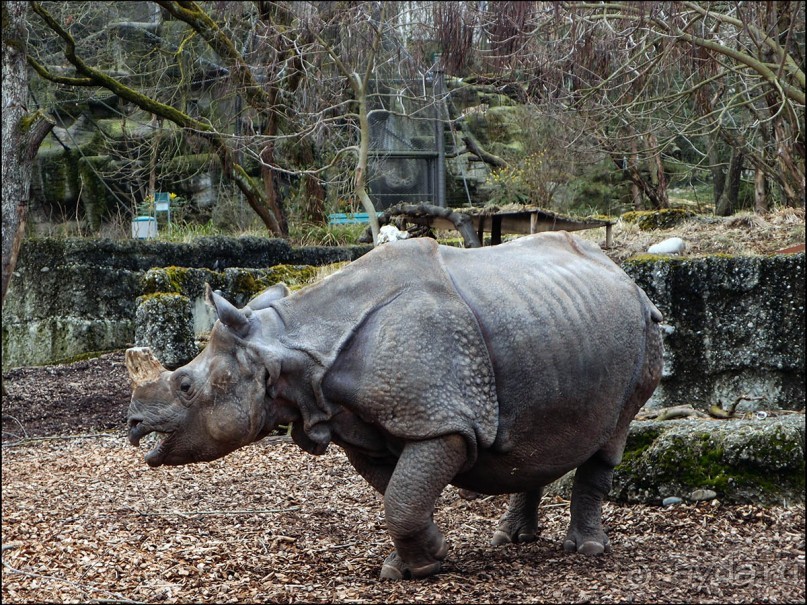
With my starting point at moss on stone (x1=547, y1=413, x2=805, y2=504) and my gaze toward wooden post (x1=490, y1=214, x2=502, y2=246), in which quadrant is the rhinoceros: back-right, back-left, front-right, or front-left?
back-left

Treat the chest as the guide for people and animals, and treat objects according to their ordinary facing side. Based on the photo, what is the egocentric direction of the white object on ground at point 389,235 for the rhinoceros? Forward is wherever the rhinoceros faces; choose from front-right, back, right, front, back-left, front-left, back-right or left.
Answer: back-right

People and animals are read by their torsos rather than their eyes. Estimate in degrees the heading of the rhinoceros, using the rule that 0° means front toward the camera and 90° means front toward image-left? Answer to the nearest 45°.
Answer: approximately 45°

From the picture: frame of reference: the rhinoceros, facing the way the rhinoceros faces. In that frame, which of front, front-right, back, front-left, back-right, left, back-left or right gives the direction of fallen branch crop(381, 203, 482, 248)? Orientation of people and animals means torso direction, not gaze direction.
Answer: back-right

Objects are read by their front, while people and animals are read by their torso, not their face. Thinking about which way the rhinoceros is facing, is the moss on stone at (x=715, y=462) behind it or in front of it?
behind

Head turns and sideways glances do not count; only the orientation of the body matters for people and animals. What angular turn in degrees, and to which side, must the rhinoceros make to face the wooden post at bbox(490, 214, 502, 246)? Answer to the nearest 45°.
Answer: approximately 135° to its right

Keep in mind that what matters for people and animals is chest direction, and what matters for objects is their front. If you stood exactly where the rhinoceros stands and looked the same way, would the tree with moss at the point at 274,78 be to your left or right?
on your right

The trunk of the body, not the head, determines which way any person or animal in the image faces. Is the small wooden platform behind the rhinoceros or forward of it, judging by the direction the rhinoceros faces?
behind
